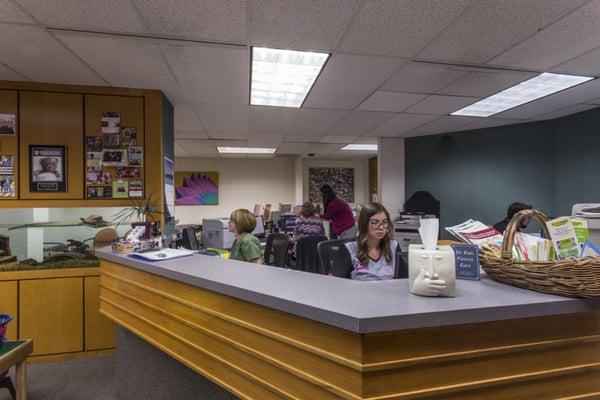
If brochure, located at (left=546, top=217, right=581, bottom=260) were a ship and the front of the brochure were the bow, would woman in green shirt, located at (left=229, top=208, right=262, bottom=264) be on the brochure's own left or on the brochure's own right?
on the brochure's own right

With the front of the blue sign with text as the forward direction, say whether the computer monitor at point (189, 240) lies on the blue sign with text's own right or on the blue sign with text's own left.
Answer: on the blue sign with text's own right

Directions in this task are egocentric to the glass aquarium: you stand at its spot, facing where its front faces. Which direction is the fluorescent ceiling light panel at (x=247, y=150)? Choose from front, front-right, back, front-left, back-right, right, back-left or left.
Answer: back-left

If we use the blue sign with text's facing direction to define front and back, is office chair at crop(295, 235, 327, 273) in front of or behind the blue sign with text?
behind

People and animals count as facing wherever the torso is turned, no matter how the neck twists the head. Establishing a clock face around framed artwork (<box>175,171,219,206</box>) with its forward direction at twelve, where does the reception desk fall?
The reception desk is roughly at 12 o'clock from the framed artwork.

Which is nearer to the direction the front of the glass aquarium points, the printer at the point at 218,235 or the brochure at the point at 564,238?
the brochure

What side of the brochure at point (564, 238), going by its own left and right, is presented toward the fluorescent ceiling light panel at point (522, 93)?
back

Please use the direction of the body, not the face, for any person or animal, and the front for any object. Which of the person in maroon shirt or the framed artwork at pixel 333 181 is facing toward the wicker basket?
the framed artwork

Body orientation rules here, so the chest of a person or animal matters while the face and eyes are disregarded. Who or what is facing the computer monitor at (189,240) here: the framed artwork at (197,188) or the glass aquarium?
the framed artwork

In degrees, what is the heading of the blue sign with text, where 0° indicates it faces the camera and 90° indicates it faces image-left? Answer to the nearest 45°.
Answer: approximately 0°

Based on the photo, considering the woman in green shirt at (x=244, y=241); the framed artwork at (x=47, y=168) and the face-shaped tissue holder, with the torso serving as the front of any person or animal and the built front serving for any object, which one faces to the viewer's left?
the woman in green shirt

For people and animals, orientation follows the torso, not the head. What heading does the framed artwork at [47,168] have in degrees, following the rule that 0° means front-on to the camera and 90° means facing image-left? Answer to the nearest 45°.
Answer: approximately 0°
